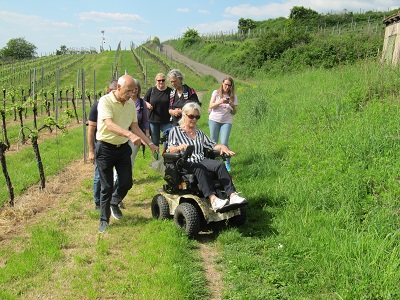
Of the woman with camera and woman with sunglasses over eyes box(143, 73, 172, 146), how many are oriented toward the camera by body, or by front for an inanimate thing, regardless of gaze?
2

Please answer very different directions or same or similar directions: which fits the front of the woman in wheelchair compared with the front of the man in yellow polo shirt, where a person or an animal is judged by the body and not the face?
same or similar directions

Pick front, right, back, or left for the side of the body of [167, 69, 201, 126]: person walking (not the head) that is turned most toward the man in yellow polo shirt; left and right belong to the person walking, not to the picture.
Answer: front

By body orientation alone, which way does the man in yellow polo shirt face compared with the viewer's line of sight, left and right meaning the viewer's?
facing the viewer and to the right of the viewer

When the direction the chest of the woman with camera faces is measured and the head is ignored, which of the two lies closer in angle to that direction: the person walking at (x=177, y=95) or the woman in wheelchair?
the woman in wheelchair

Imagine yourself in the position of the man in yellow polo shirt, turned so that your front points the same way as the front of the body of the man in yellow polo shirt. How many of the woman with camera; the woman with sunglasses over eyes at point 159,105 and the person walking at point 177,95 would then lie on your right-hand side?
0

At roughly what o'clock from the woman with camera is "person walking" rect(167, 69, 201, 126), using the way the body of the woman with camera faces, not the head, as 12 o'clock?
The person walking is roughly at 2 o'clock from the woman with camera.

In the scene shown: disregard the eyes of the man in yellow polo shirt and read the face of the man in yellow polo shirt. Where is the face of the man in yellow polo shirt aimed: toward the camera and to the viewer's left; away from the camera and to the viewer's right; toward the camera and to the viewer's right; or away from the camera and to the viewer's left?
toward the camera and to the viewer's right

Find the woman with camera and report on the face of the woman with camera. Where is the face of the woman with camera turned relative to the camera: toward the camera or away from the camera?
toward the camera

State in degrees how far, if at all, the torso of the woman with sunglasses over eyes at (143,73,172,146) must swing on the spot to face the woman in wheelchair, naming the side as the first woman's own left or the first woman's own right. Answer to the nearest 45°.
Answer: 0° — they already face them

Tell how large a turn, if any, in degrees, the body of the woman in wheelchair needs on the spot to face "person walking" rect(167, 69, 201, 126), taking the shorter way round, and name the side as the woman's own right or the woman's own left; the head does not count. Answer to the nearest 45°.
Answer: approximately 135° to the woman's own left

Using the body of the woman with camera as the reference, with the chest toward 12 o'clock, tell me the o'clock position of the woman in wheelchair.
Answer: The woman in wheelchair is roughly at 12 o'clock from the woman with camera.

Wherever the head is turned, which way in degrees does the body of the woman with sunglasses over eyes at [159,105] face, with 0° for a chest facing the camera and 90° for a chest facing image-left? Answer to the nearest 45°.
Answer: approximately 0°

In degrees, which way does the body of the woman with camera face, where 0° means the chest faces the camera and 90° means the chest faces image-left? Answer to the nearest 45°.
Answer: approximately 0°

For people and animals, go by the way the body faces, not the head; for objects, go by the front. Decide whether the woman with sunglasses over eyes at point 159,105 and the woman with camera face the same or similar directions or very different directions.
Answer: same or similar directions

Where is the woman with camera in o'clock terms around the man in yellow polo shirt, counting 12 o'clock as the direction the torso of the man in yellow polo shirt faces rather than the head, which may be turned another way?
The woman with camera is roughly at 9 o'clock from the man in yellow polo shirt.

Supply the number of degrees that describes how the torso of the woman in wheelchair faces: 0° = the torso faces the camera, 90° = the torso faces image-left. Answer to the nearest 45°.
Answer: approximately 315°
